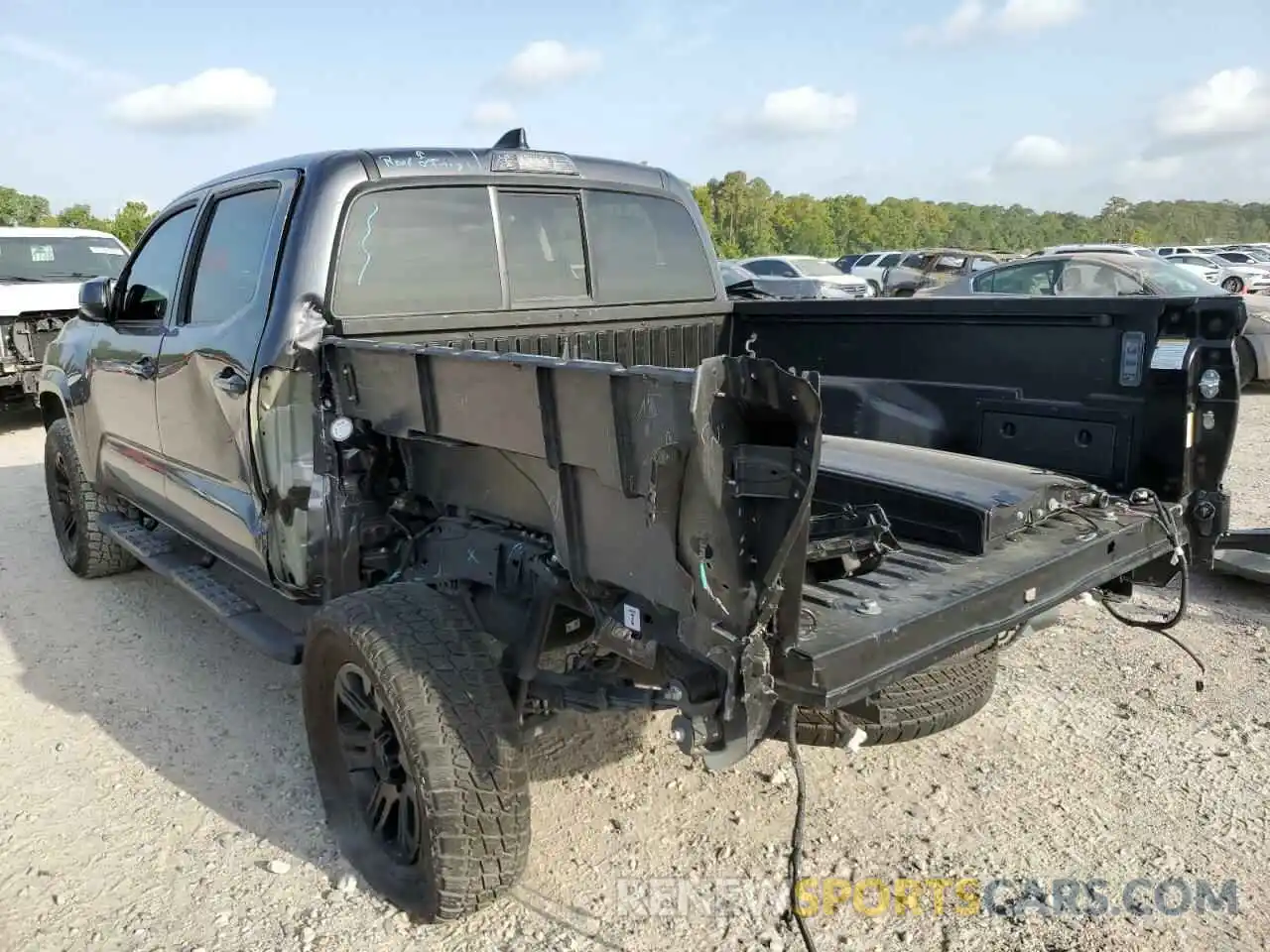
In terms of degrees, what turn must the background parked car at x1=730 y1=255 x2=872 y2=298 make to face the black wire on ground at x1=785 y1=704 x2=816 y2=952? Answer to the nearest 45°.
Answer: approximately 45° to its right

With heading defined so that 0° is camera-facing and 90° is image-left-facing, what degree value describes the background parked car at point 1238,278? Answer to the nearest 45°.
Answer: approximately 315°

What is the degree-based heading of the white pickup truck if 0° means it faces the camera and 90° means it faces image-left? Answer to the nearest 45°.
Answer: approximately 0°

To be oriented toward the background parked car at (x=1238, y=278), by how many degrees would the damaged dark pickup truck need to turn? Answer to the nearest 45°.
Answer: approximately 90° to its right

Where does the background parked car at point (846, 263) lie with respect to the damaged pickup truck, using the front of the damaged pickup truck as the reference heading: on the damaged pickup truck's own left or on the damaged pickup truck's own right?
on the damaged pickup truck's own right

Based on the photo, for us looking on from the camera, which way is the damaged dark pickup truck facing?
facing away from the viewer and to the left of the viewer

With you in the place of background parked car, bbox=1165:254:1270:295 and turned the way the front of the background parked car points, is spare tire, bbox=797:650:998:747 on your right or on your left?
on your right

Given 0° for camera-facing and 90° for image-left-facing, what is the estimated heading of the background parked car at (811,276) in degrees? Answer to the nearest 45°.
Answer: approximately 315°

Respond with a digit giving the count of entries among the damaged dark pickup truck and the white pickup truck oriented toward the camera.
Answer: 1

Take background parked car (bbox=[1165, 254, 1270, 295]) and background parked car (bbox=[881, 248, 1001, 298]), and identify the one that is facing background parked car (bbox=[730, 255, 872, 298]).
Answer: background parked car (bbox=[881, 248, 1001, 298])
